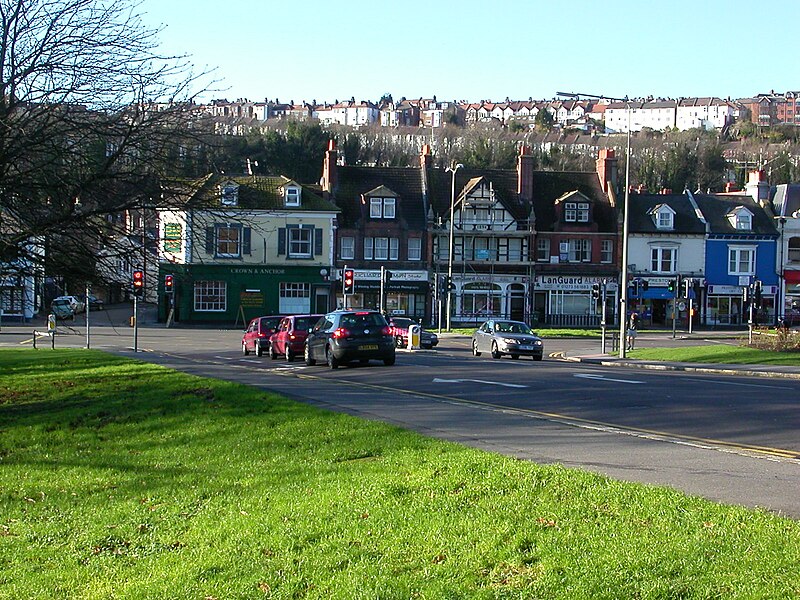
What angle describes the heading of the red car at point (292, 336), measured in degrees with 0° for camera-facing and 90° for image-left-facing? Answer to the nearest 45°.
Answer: approximately 135°

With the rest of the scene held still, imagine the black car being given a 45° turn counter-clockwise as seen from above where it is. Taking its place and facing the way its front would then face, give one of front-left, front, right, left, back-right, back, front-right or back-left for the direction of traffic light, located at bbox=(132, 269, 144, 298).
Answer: front-left

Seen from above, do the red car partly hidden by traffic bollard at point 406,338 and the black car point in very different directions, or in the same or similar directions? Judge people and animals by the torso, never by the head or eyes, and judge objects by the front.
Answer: very different directions

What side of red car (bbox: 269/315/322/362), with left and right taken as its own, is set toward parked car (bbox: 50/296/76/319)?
front

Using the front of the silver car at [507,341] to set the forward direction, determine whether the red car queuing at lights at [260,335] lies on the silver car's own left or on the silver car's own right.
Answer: on the silver car's own right

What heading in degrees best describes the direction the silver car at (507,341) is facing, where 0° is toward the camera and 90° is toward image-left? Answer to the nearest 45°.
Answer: approximately 315°
